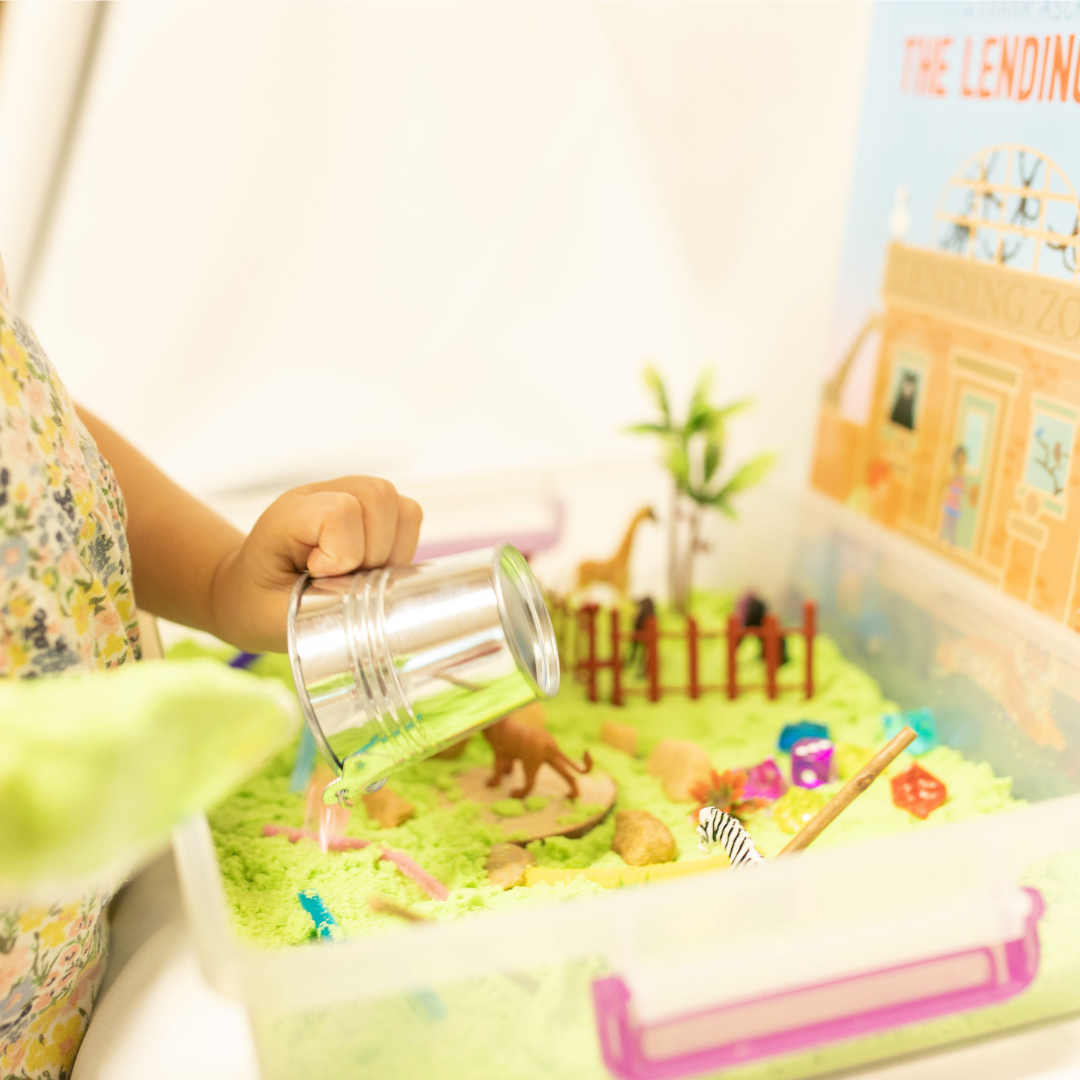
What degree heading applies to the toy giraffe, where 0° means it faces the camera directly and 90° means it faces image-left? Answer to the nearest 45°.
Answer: approximately 270°

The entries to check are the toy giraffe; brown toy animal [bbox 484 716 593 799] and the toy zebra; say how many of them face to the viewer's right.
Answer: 1

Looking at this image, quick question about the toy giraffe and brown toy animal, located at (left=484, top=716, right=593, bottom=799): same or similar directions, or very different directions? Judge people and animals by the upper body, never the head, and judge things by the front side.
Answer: very different directions

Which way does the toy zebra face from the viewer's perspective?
to the viewer's left

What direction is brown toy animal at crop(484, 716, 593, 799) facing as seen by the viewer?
to the viewer's left

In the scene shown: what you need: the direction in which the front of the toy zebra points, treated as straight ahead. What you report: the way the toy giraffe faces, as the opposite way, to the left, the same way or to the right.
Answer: the opposite way

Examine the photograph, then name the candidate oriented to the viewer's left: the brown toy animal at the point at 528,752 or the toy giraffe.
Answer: the brown toy animal
